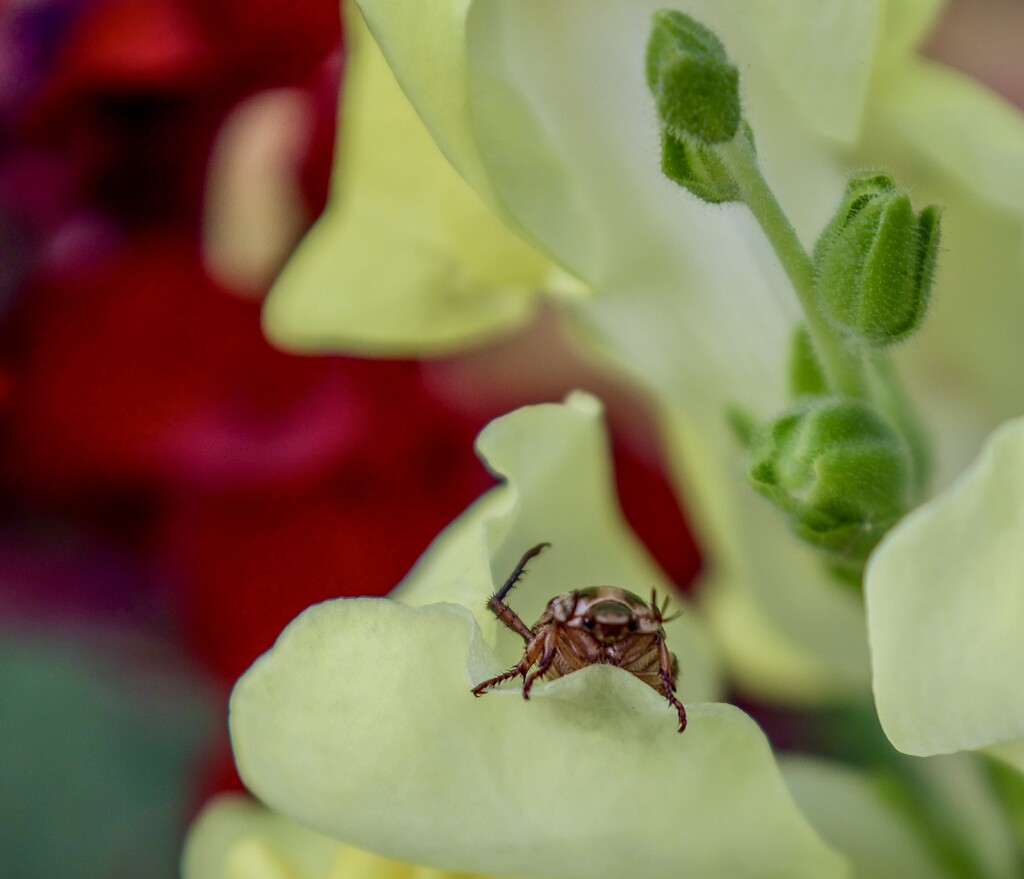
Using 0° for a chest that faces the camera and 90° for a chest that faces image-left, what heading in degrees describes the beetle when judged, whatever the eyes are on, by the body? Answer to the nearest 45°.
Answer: approximately 0°
